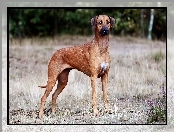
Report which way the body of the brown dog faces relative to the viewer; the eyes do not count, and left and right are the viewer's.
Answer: facing the viewer and to the right of the viewer
